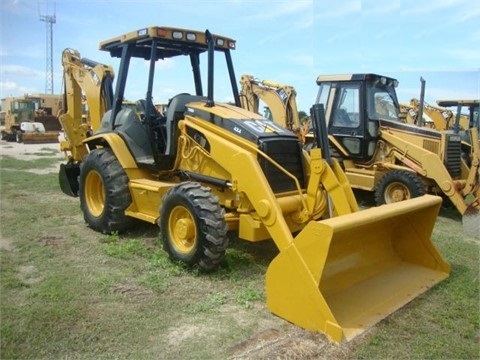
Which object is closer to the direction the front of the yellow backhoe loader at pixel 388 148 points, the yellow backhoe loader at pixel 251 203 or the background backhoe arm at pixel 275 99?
the yellow backhoe loader

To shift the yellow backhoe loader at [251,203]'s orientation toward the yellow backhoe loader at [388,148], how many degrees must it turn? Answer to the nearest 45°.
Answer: approximately 90° to its left

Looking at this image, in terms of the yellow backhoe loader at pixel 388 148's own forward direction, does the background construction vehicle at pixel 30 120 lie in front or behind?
behind

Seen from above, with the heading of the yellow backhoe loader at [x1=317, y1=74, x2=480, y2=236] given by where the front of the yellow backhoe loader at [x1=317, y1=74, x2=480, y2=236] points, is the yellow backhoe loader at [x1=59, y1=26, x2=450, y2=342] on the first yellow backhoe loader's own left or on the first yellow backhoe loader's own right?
on the first yellow backhoe loader's own right

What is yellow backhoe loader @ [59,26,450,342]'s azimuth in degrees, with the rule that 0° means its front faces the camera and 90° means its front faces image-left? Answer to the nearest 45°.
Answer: approximately 315°

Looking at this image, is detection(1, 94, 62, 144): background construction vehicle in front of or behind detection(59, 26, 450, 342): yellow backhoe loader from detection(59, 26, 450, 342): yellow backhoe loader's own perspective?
behind

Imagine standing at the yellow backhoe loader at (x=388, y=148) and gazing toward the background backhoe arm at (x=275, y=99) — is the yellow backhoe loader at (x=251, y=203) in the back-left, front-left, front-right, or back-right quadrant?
back-left

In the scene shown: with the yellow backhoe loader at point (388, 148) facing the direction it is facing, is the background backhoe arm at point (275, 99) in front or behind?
behind

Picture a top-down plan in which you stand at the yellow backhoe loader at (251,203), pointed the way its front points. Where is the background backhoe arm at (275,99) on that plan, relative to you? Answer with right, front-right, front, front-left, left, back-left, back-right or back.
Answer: back-left

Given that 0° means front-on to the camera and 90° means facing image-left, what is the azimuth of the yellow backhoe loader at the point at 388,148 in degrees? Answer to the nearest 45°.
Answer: approximately 315°
